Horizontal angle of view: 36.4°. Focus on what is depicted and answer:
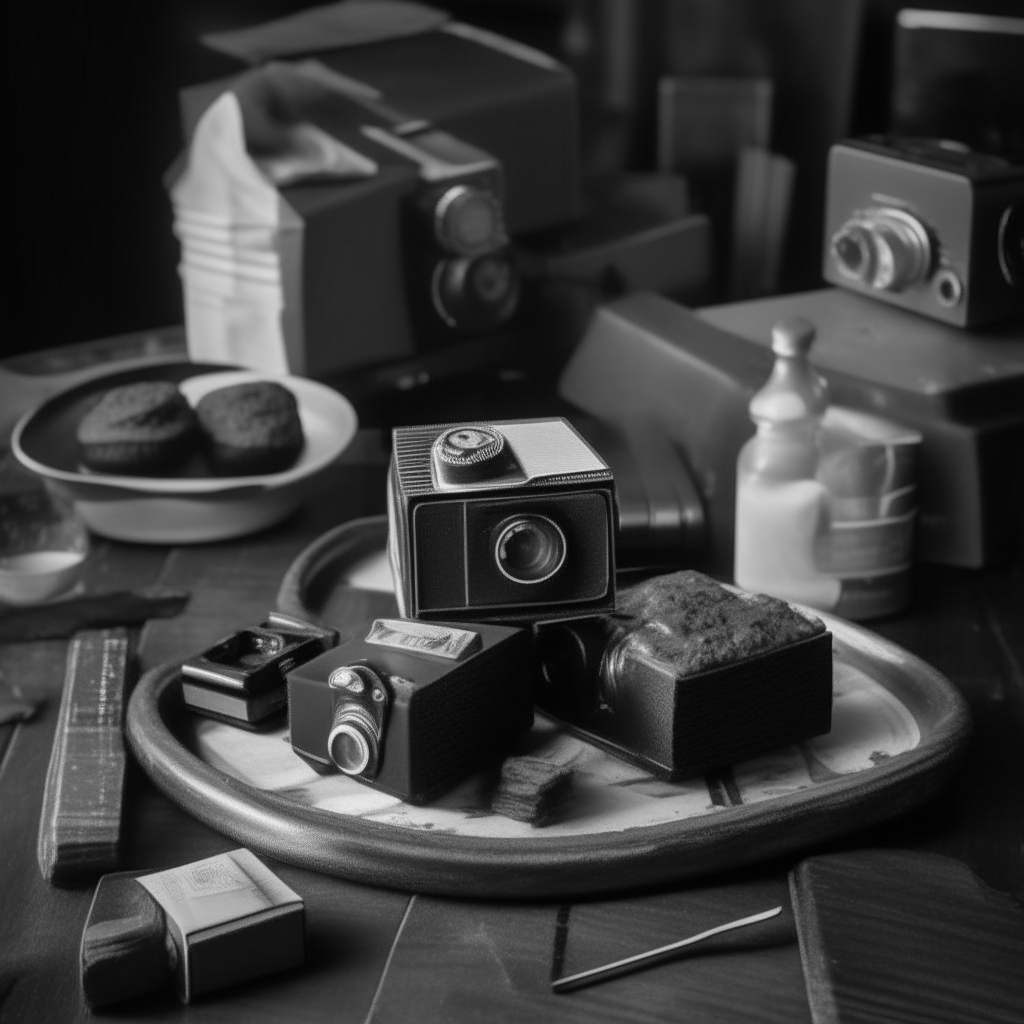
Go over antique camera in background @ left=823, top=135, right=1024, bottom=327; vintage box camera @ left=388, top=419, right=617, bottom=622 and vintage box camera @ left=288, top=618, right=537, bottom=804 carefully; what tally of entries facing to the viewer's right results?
0

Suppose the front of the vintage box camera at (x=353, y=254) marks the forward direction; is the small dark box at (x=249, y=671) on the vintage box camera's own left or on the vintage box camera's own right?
on the vintage box camera's own right

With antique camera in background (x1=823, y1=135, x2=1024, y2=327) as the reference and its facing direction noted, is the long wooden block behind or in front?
in front

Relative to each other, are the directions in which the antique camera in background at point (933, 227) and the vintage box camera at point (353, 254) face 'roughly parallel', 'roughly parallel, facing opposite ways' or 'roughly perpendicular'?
roughly perpendicular

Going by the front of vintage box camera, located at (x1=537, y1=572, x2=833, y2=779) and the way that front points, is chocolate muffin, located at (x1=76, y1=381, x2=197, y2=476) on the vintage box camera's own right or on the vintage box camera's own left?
on the vintage box camera's own right

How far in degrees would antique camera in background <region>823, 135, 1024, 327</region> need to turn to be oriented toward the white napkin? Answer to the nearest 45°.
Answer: approximately 45° to its right

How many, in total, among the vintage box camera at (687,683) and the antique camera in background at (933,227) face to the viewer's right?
0

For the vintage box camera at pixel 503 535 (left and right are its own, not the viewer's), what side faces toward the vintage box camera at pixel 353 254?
back

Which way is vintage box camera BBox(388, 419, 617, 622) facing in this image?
toward the camera

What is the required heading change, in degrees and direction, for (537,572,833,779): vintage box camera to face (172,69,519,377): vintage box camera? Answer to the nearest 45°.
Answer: approximately 90° to its right

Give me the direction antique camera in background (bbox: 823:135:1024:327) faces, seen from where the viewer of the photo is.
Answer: facing the viewer and to the left of the viewer

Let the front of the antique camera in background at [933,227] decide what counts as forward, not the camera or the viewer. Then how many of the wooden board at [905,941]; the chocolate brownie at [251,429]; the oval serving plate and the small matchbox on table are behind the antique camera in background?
0

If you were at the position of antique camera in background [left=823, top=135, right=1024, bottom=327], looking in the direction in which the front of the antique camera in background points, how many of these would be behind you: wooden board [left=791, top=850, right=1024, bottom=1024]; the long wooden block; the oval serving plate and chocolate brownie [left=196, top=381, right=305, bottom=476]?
0

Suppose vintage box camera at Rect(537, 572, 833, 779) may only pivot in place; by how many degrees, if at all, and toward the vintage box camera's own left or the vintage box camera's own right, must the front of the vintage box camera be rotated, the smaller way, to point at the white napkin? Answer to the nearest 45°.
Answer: approximately 90° to the vintage box camera's own right

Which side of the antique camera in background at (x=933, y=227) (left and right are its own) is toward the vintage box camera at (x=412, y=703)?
front

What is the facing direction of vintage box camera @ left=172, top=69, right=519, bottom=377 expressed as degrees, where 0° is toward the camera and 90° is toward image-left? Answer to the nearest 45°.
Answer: approximately 315°

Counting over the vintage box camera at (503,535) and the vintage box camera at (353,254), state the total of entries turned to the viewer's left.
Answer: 0
